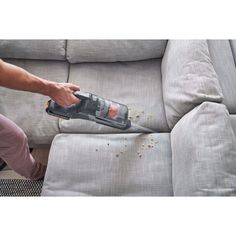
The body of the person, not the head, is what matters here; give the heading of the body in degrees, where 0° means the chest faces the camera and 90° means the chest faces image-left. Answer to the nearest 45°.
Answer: approximately 270°

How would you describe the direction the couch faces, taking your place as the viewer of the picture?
facing the viewer and to the left of the viewer
